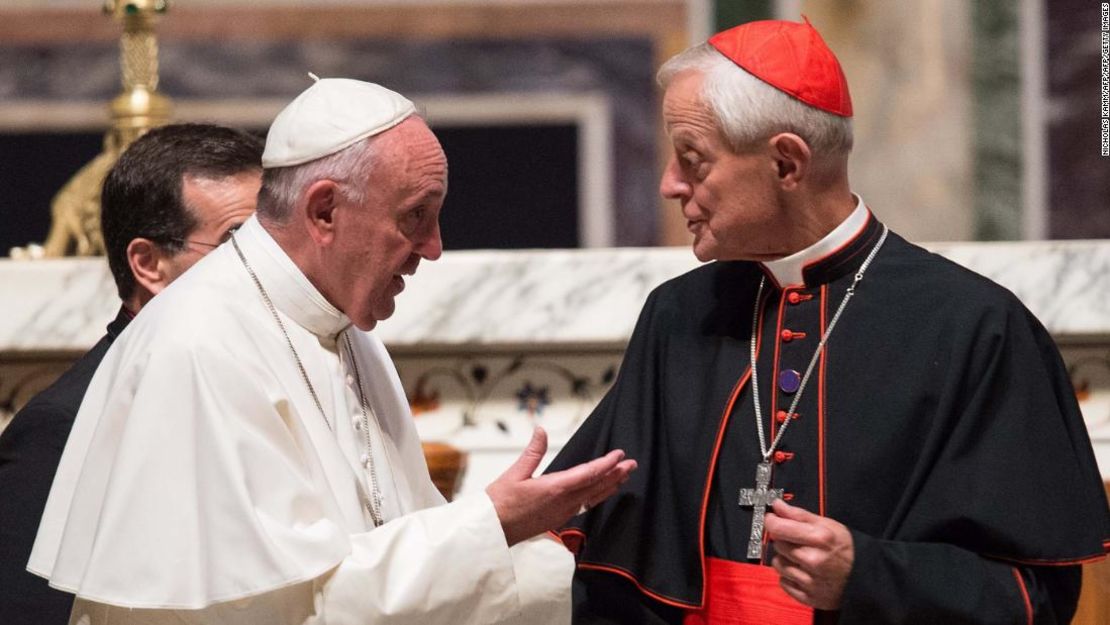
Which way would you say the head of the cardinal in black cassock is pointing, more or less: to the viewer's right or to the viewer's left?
to the viewer's left

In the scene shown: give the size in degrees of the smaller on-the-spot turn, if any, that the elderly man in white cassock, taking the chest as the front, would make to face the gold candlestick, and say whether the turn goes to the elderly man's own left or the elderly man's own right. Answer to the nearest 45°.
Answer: approximately 135° to the elderly man's own left

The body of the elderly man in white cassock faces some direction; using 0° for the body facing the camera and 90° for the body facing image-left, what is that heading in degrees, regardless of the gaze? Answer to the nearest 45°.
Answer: approximately 315°

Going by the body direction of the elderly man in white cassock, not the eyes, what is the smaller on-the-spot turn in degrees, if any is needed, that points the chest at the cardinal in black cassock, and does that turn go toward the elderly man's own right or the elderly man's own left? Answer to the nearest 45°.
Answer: approximately 45° to the elderly man's own left

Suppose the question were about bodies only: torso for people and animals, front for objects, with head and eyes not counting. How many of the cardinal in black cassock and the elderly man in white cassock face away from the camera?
0

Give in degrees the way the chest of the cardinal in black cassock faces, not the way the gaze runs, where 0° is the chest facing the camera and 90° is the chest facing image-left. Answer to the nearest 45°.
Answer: approximately 45°

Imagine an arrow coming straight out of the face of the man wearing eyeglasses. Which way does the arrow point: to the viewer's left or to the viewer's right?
to the viewer's right

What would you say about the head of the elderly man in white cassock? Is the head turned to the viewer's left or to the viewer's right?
to the viewer's right

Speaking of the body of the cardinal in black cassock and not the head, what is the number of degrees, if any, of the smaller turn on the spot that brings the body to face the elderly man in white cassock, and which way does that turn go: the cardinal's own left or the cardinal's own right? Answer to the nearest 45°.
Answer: approximately 45° to the cardinal's own right

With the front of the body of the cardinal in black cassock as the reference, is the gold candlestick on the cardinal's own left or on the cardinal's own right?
on the cardinal's own right

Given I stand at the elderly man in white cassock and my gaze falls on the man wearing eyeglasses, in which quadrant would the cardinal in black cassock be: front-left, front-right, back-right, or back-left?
back-right

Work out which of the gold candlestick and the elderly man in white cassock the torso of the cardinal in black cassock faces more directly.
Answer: the elderly man in white cassock

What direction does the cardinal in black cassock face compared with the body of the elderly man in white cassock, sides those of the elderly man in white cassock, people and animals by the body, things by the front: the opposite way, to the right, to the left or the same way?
to the right

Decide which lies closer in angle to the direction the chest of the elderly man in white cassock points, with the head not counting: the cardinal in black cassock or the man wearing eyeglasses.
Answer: the cardinal in black cassock
